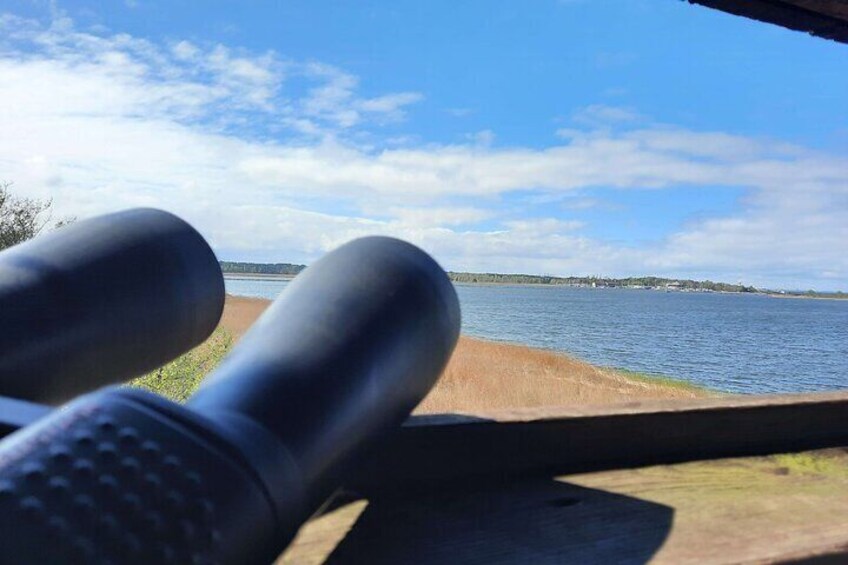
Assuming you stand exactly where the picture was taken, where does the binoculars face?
facing away from the viewer and to the right of the viewer

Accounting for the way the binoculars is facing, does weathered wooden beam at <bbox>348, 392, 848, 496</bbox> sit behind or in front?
in front
